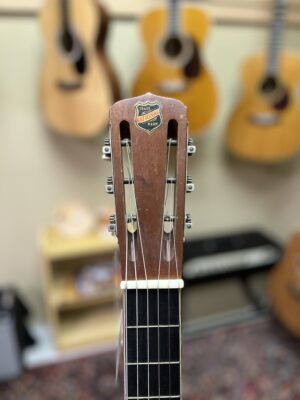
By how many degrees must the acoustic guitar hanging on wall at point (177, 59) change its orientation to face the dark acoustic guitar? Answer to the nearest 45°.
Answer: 0° — it already faces it

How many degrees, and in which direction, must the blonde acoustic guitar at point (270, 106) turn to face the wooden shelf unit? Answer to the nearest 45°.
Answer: approximately 45° to its right

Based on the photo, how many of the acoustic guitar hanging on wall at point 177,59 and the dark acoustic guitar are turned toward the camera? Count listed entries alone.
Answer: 2

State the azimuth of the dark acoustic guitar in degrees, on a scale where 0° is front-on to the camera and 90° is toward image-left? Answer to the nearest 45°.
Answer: approximately 0°

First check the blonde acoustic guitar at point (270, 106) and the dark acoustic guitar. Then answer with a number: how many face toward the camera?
2

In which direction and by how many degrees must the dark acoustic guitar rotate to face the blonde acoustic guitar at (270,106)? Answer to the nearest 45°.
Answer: approximately 135° to its left

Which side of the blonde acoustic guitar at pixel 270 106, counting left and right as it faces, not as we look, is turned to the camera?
front

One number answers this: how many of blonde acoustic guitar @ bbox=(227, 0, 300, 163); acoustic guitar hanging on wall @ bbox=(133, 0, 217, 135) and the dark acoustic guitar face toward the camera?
3

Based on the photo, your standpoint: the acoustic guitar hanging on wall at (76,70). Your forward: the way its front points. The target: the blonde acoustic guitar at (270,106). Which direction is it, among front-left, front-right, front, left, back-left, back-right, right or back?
back-left

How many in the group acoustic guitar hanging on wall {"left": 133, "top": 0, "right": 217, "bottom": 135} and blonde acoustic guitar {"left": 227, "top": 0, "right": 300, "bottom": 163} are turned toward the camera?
2
